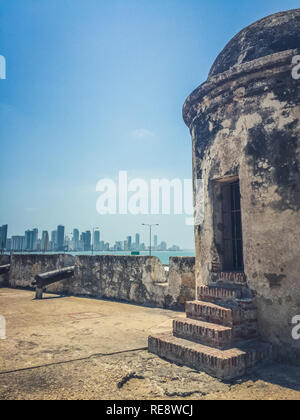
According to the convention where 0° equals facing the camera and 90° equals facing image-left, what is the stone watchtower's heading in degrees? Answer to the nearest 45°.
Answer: approximately 45°

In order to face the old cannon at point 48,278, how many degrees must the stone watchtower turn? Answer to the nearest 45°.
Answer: approximately 90° to its right
